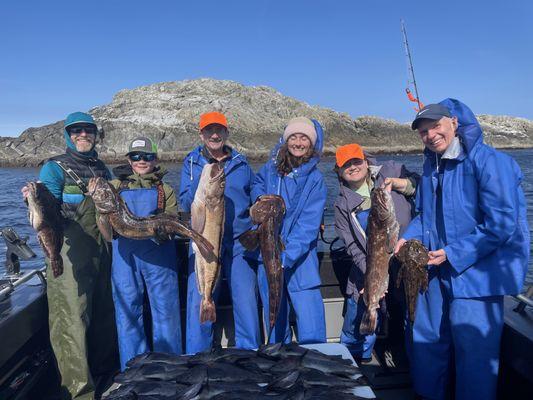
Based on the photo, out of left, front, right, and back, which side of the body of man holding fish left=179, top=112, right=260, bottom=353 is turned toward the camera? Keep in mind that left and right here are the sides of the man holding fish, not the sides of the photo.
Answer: front

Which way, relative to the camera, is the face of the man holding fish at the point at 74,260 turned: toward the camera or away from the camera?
toward the camera

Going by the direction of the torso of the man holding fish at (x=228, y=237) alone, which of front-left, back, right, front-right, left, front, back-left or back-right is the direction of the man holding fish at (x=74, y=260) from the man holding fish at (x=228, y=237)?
right

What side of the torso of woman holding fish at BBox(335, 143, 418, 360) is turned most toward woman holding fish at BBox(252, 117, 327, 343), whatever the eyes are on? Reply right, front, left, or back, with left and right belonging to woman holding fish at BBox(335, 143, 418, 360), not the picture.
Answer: right

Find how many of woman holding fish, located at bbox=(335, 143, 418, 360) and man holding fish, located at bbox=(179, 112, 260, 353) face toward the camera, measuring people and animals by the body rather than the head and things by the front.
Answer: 2

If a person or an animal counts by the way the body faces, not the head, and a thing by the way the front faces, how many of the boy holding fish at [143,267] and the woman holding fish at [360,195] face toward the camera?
2

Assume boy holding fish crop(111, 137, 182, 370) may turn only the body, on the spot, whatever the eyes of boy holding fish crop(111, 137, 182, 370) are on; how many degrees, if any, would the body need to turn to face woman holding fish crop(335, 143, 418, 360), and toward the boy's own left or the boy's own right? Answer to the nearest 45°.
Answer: approximately 90° to the boy's own left

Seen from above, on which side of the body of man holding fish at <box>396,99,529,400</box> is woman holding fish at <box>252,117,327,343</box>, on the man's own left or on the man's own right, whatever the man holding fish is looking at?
on the man's own right

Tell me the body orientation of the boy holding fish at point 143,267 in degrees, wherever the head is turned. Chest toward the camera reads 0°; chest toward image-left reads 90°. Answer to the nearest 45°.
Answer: approximately 0°

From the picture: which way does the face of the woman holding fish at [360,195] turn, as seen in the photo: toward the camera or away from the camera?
toward the camera

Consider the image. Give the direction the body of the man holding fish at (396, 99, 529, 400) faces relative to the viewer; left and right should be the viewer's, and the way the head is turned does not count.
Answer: facing the viewer and to the left of the viewer

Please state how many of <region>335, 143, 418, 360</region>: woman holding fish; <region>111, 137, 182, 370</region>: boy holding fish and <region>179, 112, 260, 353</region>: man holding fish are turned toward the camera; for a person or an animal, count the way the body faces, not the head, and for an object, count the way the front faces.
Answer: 3

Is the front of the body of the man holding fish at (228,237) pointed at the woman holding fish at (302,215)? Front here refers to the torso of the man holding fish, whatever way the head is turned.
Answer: no

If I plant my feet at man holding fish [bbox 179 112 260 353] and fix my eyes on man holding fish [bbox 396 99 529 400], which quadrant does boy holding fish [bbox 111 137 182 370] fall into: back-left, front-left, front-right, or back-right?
back-right

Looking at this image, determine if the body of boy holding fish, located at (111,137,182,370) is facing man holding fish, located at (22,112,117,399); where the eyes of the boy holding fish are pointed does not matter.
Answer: no

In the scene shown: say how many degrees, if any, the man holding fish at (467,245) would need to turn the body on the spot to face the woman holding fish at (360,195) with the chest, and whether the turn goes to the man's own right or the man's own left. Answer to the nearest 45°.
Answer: approximately 90° to the man's own right

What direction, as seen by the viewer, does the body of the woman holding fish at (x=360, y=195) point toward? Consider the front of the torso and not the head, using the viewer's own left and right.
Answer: facing the viewer

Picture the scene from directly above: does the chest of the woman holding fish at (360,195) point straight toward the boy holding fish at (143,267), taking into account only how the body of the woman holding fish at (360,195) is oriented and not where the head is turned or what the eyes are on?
no

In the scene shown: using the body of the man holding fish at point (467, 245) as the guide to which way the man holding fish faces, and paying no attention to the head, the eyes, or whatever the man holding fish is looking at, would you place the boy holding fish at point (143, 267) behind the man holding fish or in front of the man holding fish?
in front
